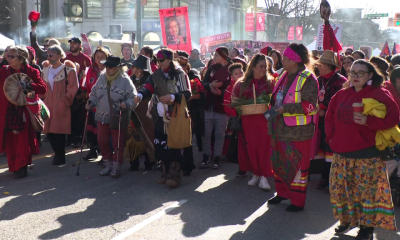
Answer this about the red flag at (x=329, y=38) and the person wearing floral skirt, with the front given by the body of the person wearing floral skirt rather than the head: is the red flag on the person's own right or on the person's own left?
on the person's own right

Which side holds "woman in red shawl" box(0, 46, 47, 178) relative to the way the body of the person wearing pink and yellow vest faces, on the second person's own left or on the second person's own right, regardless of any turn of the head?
on the second person's own right

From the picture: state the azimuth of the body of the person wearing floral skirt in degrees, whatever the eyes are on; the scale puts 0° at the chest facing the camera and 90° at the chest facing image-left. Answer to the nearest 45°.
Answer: approximately 45°

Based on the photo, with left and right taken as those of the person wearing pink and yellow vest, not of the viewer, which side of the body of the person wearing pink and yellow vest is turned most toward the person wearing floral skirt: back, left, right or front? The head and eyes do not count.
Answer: left

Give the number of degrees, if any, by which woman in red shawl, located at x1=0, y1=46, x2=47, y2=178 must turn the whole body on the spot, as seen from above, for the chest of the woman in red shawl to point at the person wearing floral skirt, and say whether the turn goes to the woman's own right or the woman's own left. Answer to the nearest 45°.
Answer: approximately 90° to the woman's own left

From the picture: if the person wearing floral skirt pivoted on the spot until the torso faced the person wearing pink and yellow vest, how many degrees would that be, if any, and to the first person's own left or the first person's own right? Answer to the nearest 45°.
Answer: approximately 90° to the first person's own right

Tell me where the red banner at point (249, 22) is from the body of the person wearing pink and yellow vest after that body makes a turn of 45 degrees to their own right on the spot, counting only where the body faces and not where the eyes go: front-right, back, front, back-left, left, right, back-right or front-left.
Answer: right

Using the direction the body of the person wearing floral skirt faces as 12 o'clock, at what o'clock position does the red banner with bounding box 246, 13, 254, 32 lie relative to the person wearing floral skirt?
The red banner is roughly at 4 o'clock from the person wearing floral skirt.

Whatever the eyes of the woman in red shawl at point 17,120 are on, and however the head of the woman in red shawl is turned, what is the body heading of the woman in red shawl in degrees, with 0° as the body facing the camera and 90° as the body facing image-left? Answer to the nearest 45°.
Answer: approximately 45°

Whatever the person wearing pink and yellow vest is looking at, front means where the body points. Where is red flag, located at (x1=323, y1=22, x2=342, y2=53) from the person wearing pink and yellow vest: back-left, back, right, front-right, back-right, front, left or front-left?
back-right

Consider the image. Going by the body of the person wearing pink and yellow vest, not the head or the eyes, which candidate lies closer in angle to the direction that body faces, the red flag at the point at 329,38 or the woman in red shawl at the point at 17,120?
the woman in red shawl
